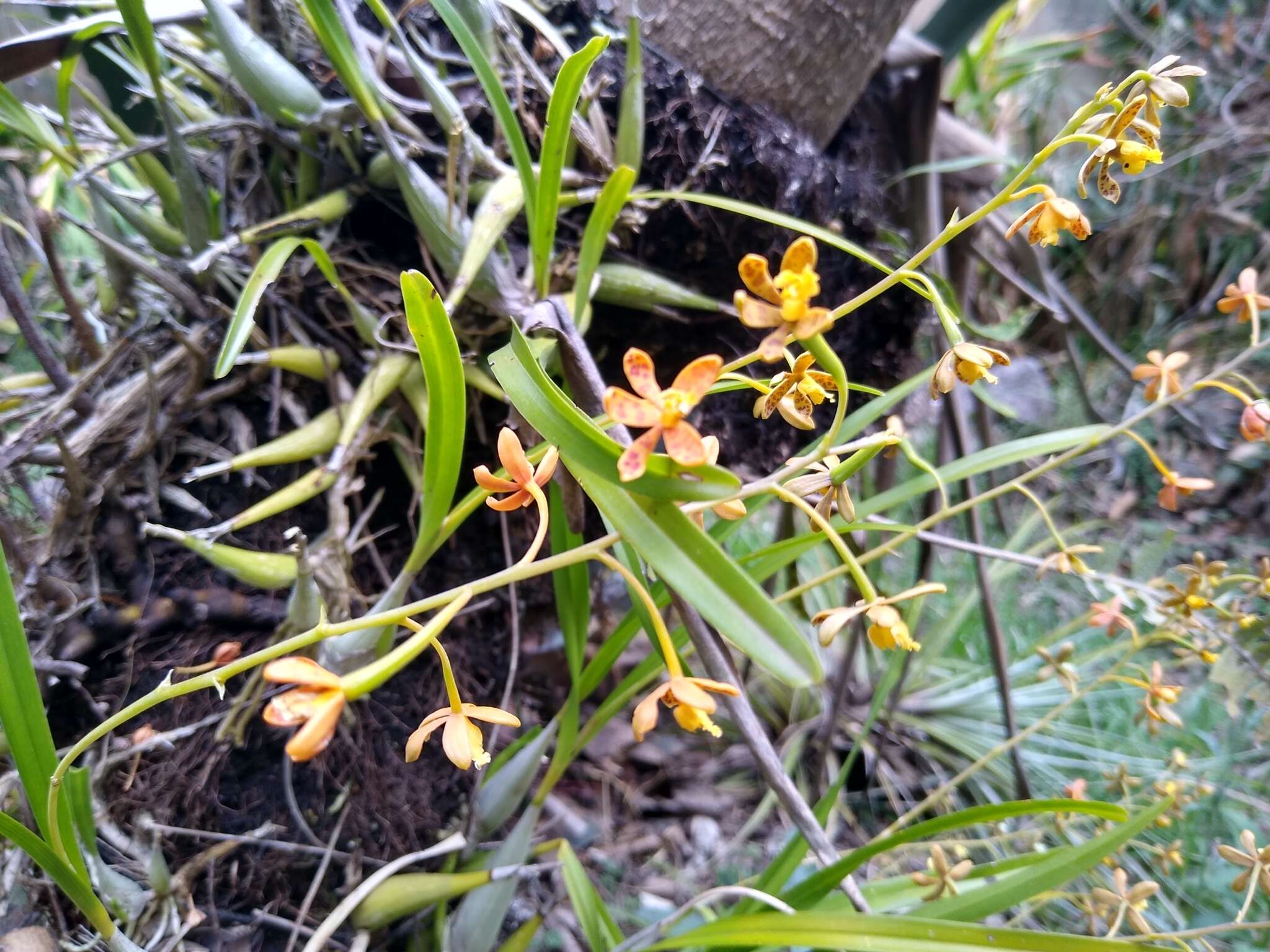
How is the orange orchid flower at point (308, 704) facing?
to the viewer's left

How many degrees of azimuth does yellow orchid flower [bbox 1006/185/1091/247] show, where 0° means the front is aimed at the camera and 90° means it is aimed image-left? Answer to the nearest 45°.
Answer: approximately 0°
